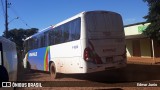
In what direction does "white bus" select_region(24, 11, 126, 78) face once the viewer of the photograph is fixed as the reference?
facing away from the viewer and to the left of the viewer
